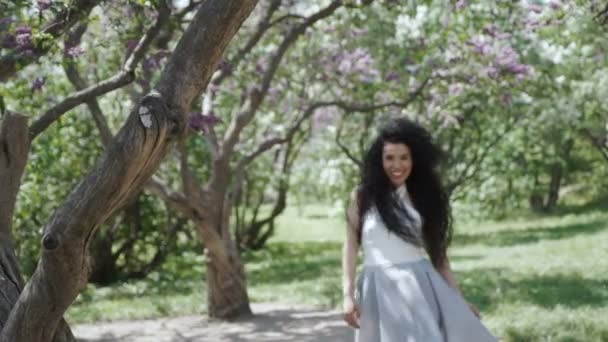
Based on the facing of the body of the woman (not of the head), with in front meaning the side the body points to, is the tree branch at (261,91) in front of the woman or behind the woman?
behind

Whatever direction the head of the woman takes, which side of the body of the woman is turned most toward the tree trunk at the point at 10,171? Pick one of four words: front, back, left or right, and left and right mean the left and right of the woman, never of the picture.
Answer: right

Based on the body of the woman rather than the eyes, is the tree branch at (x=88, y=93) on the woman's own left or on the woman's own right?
on the woman's own right

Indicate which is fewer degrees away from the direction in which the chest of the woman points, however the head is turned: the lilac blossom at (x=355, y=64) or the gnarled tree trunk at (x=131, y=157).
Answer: the gnarled tree trunk

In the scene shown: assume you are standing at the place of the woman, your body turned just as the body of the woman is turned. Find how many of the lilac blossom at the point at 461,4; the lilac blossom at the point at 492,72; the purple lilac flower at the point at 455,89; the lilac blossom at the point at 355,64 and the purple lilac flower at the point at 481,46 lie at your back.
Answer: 5

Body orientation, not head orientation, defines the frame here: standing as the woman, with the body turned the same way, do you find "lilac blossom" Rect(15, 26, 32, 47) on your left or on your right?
on your right

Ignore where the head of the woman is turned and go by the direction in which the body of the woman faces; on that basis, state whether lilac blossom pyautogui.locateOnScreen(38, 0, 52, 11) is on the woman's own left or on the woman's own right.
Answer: on the woman's own right

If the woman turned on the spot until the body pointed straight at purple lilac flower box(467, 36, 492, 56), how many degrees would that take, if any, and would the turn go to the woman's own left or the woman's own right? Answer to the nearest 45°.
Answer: approximately 180°

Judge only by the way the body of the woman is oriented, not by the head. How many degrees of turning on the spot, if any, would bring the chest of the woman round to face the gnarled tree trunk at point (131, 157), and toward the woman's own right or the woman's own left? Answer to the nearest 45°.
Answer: approximately 45° to the woman's own right

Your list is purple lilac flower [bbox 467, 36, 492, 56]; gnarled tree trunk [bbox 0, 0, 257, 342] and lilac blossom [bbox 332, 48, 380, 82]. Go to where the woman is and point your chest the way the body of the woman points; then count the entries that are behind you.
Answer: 2

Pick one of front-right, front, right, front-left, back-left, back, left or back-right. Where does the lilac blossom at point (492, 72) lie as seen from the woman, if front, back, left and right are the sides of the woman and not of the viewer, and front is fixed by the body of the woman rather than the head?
back

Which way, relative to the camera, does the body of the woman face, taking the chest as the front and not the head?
toward the camera

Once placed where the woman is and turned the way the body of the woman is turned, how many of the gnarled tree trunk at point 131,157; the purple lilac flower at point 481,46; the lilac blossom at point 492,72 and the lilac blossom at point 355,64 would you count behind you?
3
